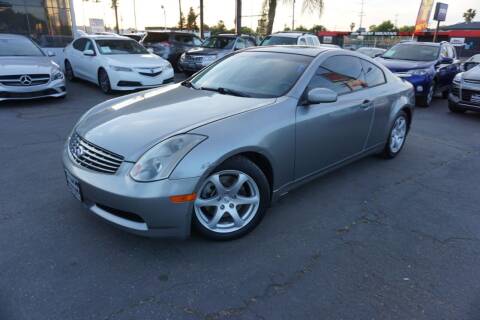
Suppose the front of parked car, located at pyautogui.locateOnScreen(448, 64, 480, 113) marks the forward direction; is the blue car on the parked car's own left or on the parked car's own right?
on the parked car's own right

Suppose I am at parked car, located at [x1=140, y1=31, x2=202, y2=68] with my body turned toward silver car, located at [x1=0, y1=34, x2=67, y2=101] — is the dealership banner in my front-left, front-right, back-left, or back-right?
back-left

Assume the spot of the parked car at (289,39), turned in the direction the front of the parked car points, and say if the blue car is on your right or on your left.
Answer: on your left

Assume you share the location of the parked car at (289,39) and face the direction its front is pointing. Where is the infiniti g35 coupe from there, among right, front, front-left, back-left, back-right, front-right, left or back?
front-left

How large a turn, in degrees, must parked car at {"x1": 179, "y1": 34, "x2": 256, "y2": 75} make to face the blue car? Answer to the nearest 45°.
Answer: approximately 90° to its left

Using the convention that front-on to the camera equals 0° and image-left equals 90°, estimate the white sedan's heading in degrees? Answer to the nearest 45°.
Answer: approximately 315°

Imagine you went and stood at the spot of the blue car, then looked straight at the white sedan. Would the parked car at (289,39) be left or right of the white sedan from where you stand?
right

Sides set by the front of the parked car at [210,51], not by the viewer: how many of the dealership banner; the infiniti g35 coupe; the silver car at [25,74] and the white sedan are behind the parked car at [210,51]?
1

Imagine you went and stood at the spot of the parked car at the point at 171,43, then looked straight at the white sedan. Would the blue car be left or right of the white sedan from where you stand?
left

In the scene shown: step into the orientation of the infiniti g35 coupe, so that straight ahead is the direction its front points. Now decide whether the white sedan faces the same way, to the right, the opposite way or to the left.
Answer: to the left

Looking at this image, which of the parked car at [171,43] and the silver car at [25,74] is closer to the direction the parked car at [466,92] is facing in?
the silver car

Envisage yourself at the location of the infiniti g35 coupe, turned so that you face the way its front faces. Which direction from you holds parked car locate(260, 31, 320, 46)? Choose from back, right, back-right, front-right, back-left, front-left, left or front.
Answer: back-right
